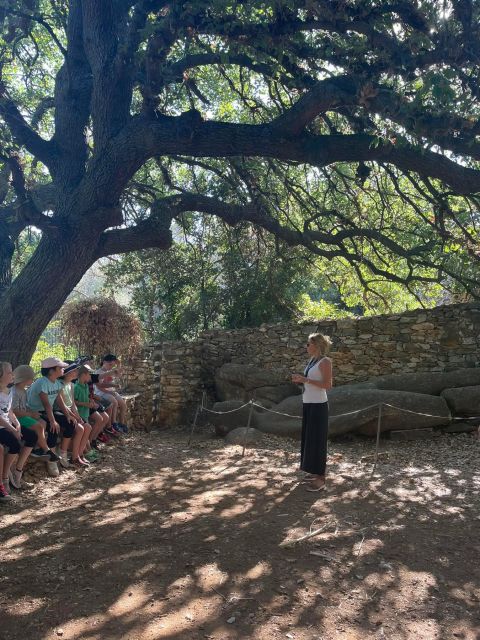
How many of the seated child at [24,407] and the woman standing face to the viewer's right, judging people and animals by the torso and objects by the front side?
1

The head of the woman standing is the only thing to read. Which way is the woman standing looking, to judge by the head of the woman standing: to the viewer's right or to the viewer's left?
to the viewer's left

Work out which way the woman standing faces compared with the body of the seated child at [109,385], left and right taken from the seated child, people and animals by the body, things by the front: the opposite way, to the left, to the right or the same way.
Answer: the opposite way

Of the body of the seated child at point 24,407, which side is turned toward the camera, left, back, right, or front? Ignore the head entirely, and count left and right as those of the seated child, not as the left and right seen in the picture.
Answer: right

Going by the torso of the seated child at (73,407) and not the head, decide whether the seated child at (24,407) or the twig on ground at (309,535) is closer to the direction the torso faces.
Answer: the twig on ground

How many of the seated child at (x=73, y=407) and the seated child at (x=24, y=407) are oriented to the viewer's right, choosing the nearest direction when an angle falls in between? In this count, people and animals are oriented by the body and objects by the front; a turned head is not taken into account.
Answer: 2

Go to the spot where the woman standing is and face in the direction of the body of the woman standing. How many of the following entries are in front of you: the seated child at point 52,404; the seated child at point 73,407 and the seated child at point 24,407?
3

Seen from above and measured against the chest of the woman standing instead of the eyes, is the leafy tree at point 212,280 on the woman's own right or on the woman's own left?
on the woman's own right

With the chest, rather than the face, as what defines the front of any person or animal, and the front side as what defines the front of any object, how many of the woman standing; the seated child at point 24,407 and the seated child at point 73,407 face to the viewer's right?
2

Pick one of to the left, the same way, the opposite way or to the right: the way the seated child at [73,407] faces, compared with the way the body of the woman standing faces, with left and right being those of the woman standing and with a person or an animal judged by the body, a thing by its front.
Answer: the opposite way

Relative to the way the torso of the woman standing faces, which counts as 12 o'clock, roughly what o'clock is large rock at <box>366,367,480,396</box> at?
The large rock is roughly at 4 o'clock from the woman standing.

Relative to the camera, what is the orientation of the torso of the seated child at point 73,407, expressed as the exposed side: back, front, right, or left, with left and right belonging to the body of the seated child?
right

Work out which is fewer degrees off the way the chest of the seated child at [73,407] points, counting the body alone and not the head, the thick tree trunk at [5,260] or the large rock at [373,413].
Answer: the large rock

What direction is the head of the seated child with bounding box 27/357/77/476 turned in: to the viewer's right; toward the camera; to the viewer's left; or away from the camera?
to the viewer's right

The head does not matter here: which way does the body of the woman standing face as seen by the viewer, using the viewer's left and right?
facing to the left of the viewer
